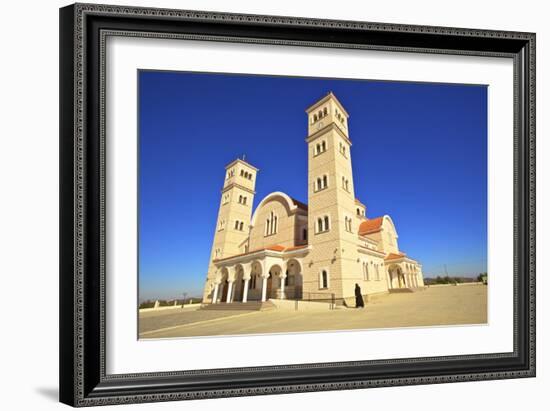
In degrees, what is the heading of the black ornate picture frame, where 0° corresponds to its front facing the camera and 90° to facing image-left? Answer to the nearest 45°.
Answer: approximately 315°
